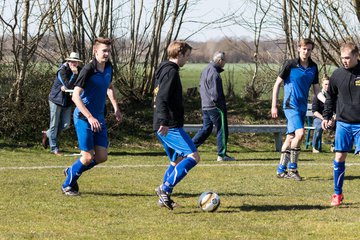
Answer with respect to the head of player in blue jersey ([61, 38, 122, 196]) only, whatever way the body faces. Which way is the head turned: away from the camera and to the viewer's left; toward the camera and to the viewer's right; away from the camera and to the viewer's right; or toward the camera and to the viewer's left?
toward the camera and to the viewer's right

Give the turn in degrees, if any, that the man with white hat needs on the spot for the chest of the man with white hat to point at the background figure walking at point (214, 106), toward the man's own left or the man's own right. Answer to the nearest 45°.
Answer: approximately 45° to the man's own left

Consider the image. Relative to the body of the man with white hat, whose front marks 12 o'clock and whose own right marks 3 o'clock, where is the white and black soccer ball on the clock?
The white and black soccer ball is roughly at 1 o'clock from the man with white hat.

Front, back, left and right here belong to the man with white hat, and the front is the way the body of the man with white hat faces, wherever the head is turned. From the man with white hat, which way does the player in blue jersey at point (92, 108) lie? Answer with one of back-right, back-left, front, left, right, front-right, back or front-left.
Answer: front-right

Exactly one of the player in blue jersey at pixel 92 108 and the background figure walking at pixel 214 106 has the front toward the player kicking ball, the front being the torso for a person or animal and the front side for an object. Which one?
the player in blue jersey

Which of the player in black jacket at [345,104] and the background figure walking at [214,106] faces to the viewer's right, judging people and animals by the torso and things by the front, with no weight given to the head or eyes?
the background figure walking

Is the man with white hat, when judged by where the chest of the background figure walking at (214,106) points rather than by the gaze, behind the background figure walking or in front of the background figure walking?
behind

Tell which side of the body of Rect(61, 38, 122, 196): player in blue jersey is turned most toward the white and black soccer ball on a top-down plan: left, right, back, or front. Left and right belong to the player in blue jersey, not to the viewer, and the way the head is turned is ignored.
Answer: front
